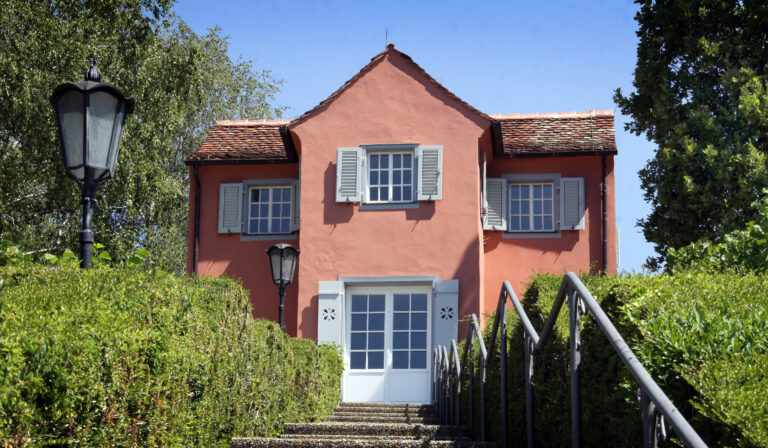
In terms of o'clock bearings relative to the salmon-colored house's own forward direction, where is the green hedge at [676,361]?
The green hedge is roughly at 12 o'clock from the salmon-colored house.

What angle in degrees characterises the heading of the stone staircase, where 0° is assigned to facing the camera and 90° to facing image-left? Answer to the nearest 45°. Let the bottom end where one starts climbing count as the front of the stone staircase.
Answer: approximately 0°

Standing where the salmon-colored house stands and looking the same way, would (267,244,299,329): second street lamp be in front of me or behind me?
in front

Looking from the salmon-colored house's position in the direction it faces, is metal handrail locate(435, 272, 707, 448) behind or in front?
in front

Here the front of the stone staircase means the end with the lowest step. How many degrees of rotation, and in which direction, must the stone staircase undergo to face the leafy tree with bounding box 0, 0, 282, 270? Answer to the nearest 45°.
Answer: approximately 135° to its right

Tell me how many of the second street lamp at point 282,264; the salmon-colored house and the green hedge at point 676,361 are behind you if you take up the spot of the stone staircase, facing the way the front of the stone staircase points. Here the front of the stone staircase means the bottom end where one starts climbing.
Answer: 2

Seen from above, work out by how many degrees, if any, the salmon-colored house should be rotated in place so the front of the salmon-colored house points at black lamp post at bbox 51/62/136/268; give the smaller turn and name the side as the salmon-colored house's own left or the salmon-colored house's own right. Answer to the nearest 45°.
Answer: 0° — it already faces it

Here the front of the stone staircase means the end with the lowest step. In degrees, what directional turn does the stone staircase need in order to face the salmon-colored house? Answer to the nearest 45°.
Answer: approximately 180°

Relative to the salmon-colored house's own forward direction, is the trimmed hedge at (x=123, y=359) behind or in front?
in front

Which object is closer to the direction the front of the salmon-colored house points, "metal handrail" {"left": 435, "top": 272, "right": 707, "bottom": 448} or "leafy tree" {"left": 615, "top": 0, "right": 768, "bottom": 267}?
the metal handrail

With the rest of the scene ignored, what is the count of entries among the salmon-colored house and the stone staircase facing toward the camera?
2

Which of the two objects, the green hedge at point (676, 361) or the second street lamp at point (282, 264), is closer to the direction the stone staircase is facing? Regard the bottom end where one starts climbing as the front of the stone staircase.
the green hedge
